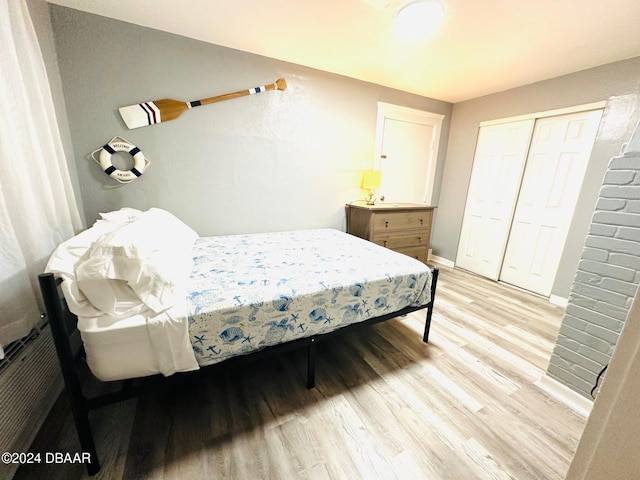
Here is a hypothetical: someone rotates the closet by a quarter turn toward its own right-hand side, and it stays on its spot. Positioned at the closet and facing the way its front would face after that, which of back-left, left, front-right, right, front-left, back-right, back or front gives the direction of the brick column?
back-left

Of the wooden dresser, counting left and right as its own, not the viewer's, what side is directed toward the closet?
left

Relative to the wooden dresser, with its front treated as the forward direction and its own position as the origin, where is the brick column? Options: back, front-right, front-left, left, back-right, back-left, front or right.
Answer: front

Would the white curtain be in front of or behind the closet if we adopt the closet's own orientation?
in front

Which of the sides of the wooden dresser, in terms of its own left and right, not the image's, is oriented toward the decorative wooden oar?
right

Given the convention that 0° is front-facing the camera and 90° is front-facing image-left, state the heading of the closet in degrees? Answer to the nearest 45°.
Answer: approximately 45°

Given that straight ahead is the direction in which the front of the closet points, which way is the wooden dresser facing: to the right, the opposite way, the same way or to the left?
to the left

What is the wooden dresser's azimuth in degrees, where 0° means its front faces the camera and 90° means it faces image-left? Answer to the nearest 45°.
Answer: approximately 315°

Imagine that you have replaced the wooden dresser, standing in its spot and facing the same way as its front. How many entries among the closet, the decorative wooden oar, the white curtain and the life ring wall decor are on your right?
3

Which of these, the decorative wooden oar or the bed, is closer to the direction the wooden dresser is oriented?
the bed

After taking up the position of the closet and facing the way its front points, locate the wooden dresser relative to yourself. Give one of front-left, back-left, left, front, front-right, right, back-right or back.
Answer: front

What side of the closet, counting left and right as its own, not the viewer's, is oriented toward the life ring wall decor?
front

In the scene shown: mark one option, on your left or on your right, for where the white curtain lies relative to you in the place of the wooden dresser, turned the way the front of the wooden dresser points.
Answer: on your right

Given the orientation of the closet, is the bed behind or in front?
in front

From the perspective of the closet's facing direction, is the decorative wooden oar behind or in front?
in front

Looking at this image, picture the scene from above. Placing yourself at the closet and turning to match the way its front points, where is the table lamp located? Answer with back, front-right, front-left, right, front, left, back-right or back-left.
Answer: front

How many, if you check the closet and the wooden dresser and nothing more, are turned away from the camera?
0

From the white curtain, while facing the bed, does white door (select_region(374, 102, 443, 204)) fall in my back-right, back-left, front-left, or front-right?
front-left
